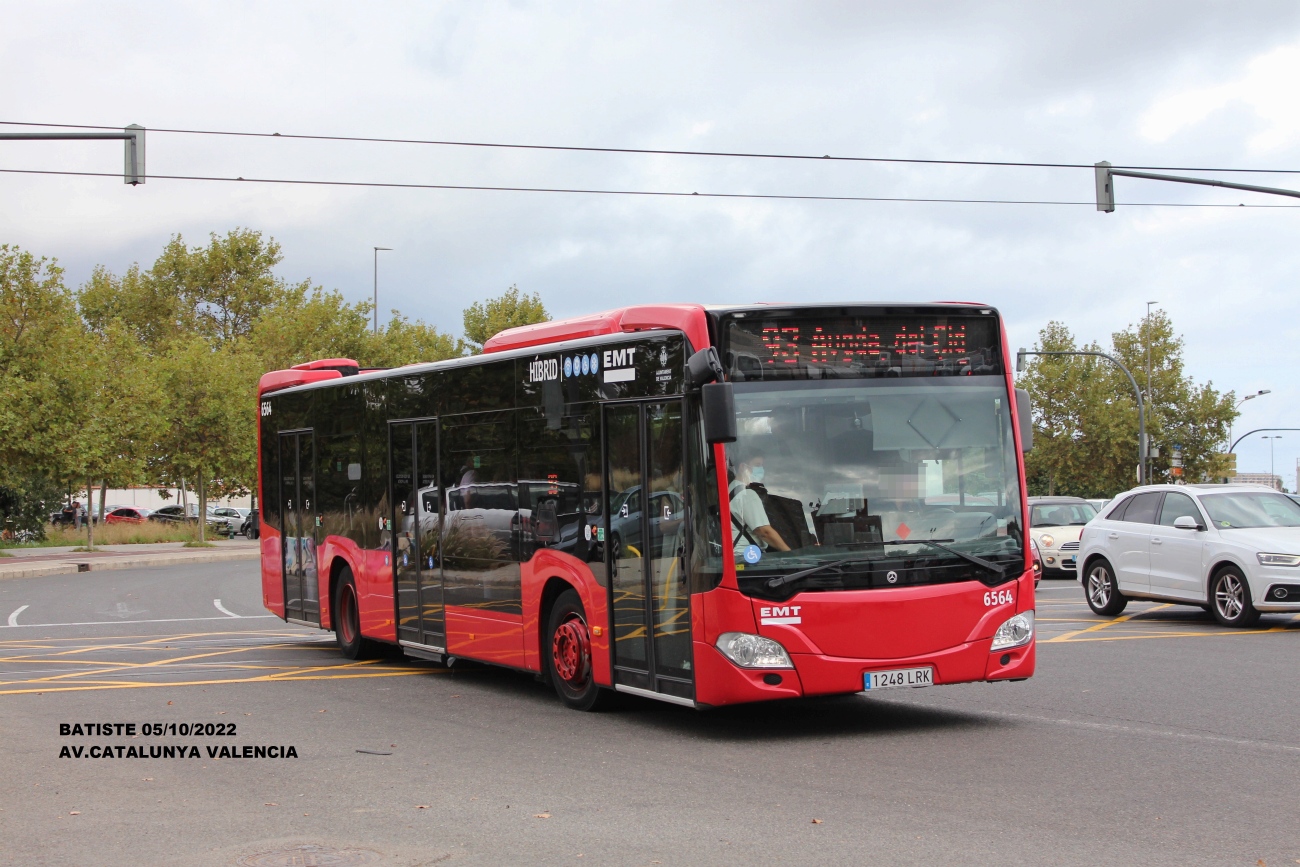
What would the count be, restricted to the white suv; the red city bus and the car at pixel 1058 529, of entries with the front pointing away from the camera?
0

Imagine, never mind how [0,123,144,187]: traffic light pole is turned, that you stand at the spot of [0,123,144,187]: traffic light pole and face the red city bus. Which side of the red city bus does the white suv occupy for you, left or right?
left

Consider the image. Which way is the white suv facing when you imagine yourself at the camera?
facing the viewer and to the right of the viewer

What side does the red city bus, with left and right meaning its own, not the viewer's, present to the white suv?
left

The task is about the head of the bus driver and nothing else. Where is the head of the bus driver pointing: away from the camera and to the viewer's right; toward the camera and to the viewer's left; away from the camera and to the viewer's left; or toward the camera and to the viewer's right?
toward the camera and to the viewer's right

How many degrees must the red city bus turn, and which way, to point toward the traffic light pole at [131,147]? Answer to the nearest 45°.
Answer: approximately 180°

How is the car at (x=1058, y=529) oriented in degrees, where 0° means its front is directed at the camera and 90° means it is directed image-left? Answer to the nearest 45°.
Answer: approximately 315°

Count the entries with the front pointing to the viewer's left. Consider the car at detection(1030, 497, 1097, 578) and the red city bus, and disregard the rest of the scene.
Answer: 0
